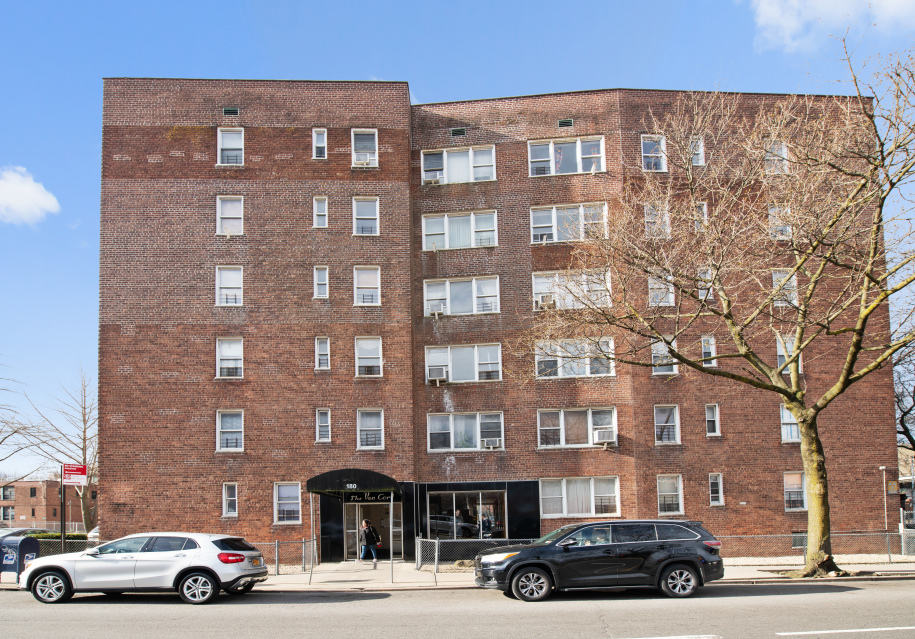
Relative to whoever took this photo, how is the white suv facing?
facing away from the viewer and to the left of the viewer

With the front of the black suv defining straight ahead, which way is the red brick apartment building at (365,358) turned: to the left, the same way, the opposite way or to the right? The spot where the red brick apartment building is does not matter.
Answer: to the left

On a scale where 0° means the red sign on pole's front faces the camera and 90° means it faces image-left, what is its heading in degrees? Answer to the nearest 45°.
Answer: approximately 0°

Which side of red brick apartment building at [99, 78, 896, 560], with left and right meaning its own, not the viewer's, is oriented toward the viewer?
front

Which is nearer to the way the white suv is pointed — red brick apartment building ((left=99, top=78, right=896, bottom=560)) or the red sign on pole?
the red sign on pole

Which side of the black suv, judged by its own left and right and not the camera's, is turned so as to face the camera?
left

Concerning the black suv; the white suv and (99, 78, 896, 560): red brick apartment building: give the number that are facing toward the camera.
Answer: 1

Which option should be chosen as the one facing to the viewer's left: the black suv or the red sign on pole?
the black suv

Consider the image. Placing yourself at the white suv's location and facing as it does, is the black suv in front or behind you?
behind

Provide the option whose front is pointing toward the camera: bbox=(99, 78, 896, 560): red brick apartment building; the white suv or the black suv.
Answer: the red brick apartment building

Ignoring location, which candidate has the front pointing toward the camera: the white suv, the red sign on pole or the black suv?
the red sign on pole

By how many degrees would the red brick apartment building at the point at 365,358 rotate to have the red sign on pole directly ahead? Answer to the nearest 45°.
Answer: approximately 45° to its right
